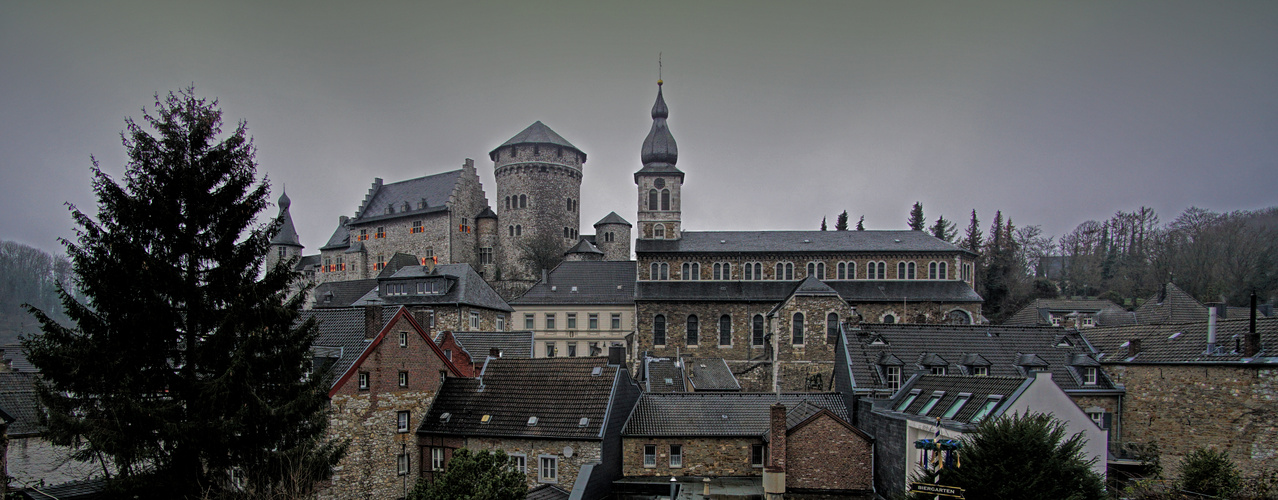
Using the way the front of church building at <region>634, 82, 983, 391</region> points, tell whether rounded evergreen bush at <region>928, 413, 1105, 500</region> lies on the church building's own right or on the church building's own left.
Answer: on the church building's own left
